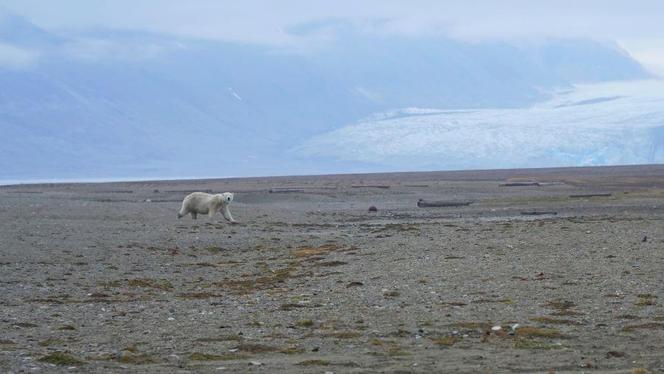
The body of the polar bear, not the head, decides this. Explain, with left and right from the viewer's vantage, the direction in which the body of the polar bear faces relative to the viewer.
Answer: facing to the right of the viewer
